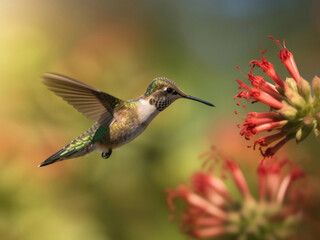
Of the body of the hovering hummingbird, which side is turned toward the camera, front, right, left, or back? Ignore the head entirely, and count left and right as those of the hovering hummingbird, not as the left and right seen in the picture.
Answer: right

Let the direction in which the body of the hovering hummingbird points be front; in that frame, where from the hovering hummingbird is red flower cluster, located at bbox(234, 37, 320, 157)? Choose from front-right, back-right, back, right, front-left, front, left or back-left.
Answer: front-right
